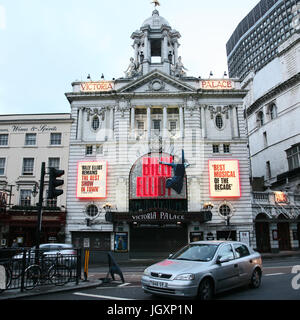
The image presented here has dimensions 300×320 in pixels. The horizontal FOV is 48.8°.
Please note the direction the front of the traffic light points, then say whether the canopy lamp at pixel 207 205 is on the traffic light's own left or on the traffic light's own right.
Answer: on the traffic light's own left

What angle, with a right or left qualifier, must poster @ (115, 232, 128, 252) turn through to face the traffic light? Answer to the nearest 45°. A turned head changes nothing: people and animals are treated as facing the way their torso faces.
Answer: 0° — it already faces it

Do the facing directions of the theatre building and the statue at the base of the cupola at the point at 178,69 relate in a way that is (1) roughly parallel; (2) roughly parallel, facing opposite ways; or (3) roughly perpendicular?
roughly parallel

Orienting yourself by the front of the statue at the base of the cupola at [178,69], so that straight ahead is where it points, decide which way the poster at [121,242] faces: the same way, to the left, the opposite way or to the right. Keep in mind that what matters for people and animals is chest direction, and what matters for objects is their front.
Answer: the same way

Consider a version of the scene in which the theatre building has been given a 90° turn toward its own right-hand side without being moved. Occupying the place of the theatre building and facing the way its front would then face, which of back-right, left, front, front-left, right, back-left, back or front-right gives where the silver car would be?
left

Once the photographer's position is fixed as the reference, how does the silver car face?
facing the viewer and to the left of the viewer

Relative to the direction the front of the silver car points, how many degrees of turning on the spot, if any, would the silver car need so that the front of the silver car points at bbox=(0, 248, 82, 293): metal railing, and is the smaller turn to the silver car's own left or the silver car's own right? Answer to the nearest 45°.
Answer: approximately 45° to the silver car's own right

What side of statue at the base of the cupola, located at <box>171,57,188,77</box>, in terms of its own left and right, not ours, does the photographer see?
front

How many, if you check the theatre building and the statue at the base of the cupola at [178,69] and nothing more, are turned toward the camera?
2

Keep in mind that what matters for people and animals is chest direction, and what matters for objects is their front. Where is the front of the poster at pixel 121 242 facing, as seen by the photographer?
facing the viewer
